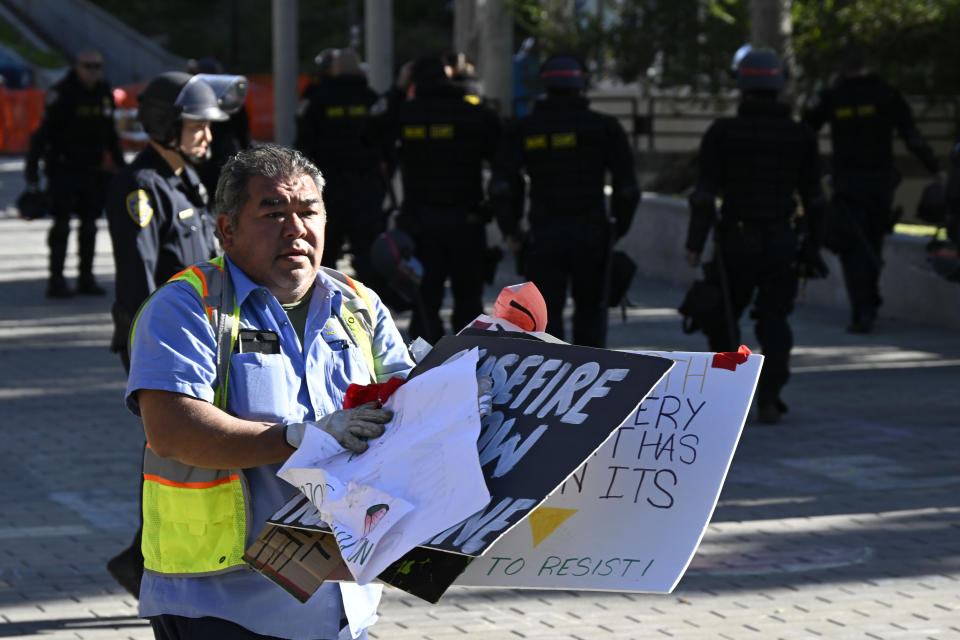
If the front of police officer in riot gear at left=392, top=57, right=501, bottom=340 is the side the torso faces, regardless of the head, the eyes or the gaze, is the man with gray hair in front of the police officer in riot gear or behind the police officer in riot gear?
behind

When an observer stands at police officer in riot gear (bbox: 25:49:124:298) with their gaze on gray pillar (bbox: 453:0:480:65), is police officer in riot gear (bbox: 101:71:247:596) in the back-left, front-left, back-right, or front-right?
back-right

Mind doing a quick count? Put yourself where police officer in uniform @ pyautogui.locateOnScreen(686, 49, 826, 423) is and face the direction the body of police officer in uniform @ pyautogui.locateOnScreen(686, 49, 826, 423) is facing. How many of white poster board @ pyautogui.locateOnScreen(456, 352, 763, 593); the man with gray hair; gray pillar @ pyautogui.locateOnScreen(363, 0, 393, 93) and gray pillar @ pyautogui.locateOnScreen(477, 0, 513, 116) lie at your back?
2

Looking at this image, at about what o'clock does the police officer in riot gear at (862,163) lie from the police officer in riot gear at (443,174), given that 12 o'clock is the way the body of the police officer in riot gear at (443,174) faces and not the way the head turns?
the police officer in riot gear at (862,163) is roughly at 2 o'clock from the police officer in riot gear at (443,174).

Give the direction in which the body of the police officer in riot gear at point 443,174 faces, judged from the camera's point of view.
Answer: away from the camera

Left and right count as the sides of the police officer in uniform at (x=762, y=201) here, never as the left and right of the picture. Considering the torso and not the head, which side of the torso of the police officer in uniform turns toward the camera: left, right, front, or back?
back

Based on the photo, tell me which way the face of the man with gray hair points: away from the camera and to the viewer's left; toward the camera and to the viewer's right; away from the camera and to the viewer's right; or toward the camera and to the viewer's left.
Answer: toward the camera and to the viewer's right

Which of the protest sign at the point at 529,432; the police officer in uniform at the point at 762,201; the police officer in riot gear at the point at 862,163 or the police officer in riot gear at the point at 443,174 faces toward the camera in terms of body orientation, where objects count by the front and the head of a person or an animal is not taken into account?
the protest sign

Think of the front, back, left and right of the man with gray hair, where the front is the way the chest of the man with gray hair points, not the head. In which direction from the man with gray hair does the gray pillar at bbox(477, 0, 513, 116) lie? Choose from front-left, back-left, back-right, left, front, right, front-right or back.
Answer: back-left

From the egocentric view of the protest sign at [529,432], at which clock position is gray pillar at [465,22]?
The gray pillar is roughly at 6 o'clock from the protest sign.

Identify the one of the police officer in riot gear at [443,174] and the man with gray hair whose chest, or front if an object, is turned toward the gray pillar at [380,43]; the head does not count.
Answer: the police officer in riot gear

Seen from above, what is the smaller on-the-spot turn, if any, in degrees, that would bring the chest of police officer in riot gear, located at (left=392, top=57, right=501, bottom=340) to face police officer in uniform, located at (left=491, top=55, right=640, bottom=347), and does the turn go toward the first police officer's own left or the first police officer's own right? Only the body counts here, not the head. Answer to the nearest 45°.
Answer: approximately 135° to the first police officer's own right

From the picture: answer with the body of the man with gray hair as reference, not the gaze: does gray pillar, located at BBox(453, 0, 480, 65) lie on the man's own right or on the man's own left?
on the man's own left

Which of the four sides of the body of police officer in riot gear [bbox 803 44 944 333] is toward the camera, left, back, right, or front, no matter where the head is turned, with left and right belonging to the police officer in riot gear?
back
